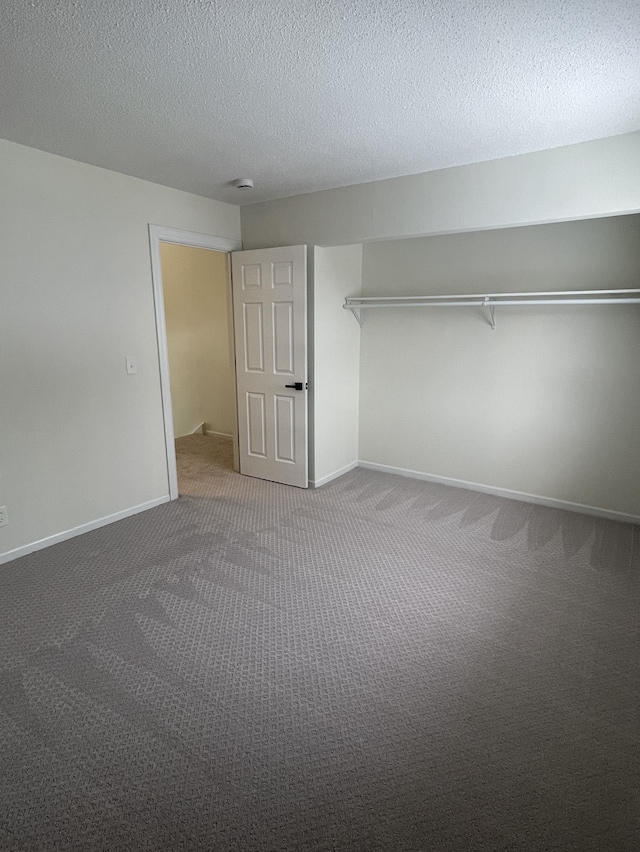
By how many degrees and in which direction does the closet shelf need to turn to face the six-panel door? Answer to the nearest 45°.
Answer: approximately 90° to its right

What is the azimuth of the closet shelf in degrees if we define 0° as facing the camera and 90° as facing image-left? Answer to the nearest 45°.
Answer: approximately 0°
